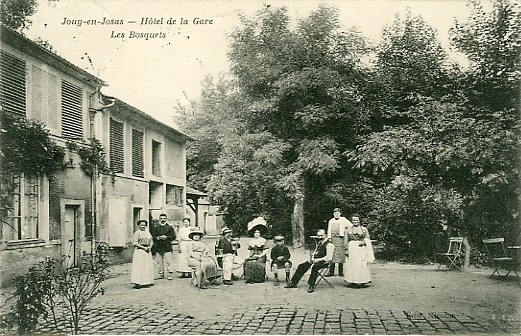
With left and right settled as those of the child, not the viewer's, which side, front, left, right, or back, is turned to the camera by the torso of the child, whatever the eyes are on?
front

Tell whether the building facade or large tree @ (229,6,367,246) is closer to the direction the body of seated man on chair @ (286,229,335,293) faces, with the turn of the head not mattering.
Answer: the building facade

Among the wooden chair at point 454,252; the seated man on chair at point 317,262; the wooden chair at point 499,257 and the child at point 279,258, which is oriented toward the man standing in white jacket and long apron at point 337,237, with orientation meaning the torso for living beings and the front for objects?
the wooden chair at point 454,252

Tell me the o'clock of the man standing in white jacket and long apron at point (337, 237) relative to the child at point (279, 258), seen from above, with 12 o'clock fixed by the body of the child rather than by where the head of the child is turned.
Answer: The man standing in white jacket and long apron is roughly at 8 o'clock from the child.

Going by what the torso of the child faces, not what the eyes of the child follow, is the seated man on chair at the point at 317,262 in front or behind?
in front

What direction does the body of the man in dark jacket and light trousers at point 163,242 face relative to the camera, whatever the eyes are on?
toward the camera

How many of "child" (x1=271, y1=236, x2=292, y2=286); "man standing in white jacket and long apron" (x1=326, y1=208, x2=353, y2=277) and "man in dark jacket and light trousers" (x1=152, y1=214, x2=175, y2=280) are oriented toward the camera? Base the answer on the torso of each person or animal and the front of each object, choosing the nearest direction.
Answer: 3

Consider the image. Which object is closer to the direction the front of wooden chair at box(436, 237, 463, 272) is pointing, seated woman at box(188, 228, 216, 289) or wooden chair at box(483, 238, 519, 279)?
the seated woman

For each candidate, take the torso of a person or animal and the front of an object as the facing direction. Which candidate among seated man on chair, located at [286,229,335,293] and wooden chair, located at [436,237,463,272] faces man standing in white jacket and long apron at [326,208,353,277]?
the wooden chair

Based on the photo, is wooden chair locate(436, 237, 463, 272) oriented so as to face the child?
yes

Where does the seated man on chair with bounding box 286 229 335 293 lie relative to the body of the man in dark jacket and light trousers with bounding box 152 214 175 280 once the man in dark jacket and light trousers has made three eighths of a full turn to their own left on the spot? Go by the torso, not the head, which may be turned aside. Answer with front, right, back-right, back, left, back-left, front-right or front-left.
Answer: right
